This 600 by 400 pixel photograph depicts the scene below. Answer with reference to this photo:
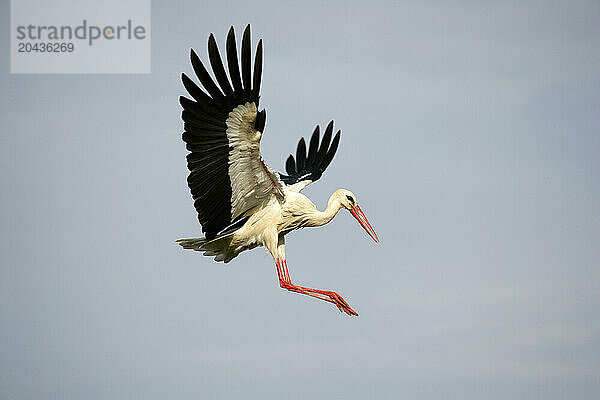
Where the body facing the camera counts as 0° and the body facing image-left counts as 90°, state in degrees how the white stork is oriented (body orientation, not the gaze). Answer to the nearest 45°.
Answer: approximately 270°
